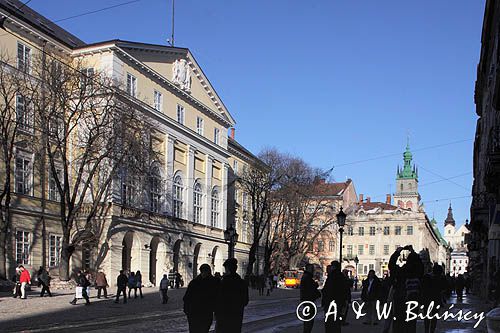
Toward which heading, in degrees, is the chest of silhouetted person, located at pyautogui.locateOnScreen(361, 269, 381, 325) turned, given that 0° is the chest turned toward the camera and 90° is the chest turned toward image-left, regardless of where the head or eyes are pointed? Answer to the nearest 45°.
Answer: approximately 0°

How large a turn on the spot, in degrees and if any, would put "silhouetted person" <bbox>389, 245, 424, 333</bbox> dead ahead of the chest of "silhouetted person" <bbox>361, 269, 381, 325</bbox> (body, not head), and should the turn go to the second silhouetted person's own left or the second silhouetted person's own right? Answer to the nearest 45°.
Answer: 0° — they already face them

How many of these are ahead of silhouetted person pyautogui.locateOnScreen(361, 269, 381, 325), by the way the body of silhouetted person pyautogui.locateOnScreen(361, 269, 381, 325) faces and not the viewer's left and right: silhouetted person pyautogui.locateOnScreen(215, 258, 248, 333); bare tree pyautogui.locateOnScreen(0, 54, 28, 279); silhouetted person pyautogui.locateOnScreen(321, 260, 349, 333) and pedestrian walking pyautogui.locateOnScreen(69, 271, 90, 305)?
2

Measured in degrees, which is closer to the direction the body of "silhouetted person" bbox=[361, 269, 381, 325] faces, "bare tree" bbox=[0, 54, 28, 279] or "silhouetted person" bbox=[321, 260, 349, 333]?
the silhouetted person

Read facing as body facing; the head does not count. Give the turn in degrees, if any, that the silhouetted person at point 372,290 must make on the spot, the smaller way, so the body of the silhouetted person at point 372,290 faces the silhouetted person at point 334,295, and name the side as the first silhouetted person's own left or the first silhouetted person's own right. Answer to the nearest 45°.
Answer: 0° — they already face them

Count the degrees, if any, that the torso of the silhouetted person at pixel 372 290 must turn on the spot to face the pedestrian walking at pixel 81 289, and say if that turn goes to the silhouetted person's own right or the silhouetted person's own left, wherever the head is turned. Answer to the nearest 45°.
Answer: approximately 135° to the silhouetted person's own right
